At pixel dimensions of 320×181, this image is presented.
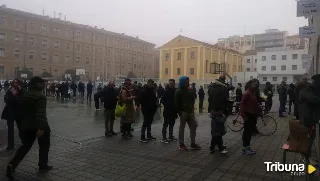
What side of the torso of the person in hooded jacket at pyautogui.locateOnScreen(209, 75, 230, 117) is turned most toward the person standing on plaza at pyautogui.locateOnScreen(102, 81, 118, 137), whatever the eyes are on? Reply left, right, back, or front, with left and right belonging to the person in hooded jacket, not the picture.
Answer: left

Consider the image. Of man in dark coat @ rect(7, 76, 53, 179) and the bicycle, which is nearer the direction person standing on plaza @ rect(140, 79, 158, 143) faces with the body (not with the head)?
the bicycle

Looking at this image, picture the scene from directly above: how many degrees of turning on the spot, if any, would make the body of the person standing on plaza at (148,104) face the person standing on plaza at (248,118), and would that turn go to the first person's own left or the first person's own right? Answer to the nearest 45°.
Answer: approximately 45° to the first person's own right

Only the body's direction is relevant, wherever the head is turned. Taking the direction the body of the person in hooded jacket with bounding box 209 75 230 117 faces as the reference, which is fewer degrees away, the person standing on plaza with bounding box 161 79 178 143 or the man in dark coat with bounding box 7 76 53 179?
the person standing on plaza

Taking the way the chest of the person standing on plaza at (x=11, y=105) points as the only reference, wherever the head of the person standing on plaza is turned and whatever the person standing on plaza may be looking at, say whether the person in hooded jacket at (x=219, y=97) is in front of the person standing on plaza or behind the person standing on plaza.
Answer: in front
